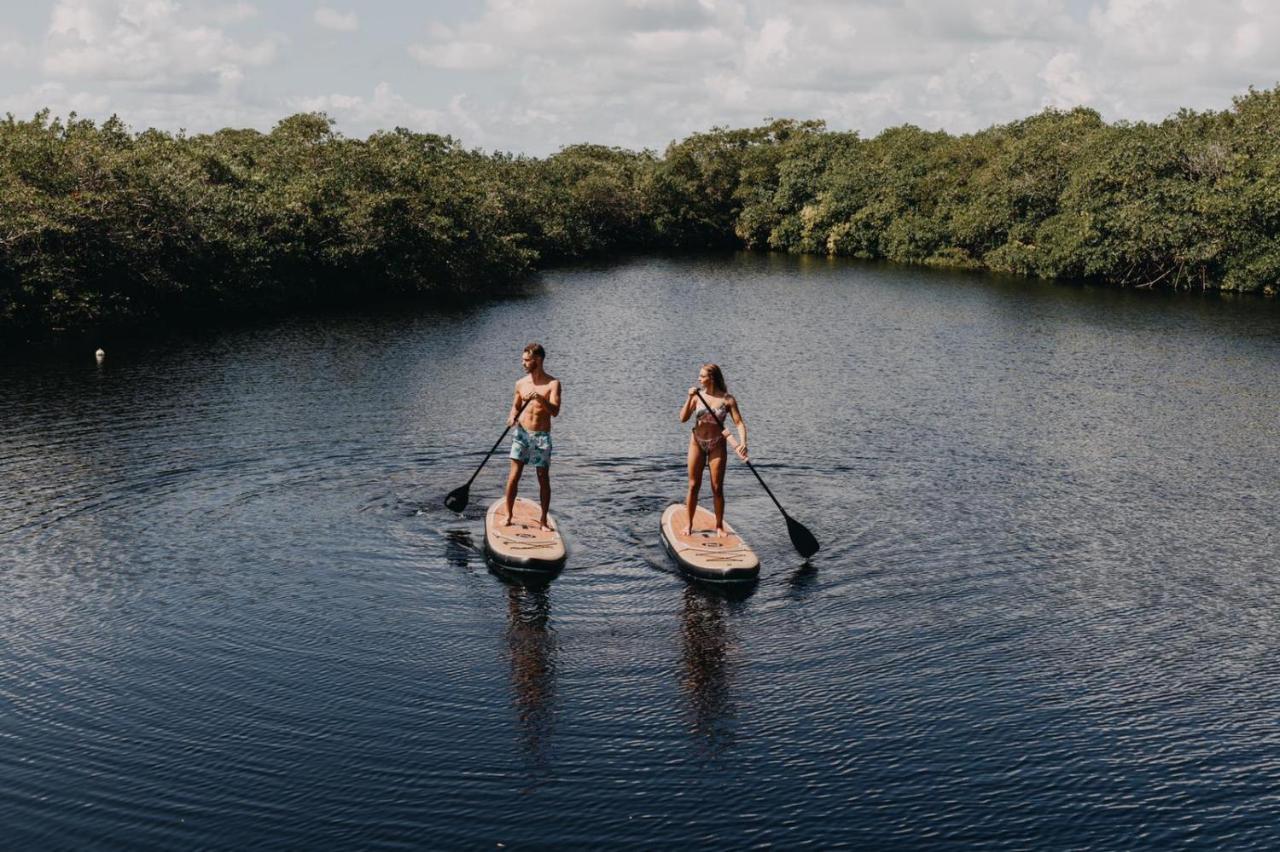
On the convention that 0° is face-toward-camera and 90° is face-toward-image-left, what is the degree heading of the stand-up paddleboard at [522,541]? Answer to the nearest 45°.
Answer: approximately 0°

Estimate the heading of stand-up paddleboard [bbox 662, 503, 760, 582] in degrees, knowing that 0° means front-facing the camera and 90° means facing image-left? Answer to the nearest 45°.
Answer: approximately 315°

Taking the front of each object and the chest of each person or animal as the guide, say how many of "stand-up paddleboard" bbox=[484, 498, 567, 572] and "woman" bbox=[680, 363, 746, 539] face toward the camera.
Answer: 2

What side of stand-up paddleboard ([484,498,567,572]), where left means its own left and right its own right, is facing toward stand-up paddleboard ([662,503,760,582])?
left

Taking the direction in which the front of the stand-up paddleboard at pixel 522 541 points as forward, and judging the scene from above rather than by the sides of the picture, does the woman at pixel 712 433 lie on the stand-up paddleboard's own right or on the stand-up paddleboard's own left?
on the stand-up paddleboard's own left

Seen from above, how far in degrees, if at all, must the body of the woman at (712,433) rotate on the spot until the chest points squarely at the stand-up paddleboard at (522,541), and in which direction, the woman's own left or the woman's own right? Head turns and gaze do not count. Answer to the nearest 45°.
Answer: approximately 90° to the woman's own right
